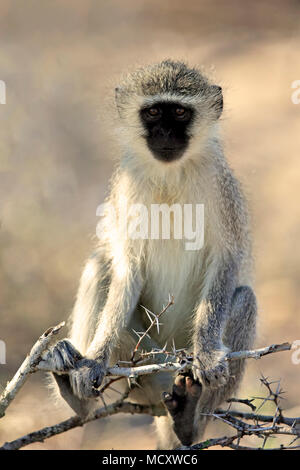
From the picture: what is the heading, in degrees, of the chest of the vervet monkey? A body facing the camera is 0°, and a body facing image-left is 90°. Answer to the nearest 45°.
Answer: approximately 0°
